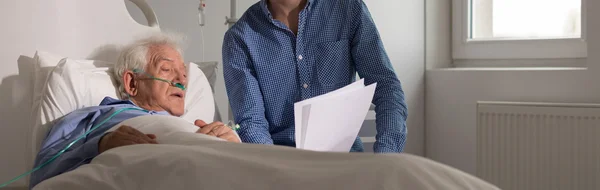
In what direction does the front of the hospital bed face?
to the viewer's right

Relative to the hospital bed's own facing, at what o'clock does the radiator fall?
The radiator is roughly at 11 o'clock from the hospital bed.

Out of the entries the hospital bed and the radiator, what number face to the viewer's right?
1

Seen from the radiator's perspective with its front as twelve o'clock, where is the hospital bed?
The hospital bed is roughly at 1 o'clock from the radiator.

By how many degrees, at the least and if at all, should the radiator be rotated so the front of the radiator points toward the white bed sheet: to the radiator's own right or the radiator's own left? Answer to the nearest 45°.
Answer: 0° — it already faces it

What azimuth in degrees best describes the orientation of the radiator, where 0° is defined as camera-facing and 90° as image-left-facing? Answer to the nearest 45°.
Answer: approximately 0°

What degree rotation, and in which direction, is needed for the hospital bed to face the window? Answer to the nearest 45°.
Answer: approximately 45° to its left
